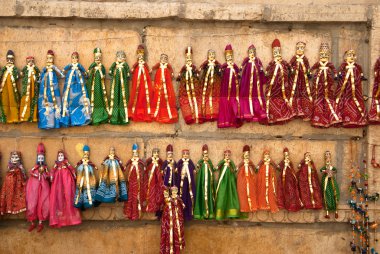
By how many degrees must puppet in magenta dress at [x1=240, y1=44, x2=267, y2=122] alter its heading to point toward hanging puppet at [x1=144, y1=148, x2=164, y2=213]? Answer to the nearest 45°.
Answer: approximately 90° to its right

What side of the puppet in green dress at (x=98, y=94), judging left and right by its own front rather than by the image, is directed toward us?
front

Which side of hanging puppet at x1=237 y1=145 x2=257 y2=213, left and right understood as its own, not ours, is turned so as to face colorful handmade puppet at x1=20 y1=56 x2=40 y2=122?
right

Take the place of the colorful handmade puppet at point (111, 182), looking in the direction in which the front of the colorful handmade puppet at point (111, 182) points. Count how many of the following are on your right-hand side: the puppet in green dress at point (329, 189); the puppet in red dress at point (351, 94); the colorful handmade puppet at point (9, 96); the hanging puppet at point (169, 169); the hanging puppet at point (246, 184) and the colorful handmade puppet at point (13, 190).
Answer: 2

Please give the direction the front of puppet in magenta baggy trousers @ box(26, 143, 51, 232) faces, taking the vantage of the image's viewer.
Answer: facing the viewer

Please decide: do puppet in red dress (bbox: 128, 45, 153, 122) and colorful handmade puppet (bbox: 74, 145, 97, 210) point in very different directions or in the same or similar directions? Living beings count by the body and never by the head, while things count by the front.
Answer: same or similar directions

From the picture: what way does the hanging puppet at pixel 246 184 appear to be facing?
toward the camera

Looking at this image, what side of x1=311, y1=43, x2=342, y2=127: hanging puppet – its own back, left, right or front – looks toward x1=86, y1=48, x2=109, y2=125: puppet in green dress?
right

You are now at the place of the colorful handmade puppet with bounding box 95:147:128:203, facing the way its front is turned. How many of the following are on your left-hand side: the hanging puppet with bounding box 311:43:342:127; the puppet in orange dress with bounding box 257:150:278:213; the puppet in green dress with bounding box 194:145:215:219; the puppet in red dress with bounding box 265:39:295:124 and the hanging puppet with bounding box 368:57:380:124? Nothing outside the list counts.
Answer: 5

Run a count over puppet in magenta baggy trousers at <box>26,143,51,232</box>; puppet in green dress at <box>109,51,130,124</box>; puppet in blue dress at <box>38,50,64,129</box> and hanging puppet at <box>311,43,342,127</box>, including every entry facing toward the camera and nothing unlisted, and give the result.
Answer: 4

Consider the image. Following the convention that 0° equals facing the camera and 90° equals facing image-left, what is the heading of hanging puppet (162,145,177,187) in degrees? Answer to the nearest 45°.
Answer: approximately 0°

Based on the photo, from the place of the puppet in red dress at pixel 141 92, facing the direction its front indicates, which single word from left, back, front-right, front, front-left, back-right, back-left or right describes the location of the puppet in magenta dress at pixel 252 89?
left
